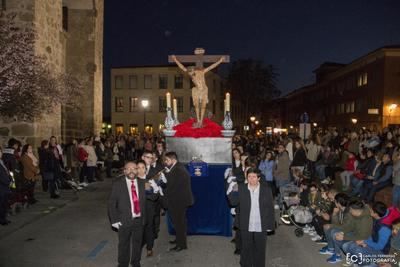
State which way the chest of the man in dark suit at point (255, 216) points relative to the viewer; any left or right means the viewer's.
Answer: facing the viewer

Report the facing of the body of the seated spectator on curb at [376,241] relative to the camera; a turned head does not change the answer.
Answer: to the viewer's left

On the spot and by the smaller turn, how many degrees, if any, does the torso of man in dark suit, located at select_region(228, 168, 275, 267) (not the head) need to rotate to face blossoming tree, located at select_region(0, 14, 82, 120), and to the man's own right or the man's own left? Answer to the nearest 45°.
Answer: approximately 135° to the man's own right

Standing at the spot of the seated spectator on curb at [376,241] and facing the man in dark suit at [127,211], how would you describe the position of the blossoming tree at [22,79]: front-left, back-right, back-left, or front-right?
front-right

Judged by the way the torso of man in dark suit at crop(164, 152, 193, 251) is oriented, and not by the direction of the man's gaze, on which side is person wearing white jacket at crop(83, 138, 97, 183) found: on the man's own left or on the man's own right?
on the man's own right

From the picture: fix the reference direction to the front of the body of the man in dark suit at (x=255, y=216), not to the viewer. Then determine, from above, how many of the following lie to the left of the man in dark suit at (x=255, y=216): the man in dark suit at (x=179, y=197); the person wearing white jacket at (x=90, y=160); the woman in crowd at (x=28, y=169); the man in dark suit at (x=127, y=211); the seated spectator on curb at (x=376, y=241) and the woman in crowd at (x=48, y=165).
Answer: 1

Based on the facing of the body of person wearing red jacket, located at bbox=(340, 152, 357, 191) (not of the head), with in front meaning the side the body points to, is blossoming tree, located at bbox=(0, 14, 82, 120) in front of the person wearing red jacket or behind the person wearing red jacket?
in front

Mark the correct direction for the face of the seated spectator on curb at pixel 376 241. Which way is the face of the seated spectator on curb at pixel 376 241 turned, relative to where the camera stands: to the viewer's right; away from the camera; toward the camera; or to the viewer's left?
to the viewer's left

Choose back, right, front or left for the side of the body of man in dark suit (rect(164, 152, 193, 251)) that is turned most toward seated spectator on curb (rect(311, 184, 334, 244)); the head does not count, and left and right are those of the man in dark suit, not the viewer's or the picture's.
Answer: back

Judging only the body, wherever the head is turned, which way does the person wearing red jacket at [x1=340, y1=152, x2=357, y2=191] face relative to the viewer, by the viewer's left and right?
facing to the left of the viewer

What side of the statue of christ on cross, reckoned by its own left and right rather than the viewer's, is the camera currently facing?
front

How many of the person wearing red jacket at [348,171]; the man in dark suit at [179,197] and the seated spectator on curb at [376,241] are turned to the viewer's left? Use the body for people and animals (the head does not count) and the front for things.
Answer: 3

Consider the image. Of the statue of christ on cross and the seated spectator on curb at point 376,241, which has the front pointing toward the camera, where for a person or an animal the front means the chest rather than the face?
the statue of christ on cross

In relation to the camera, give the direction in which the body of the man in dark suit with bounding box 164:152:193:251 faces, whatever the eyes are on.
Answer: to the viewer's left

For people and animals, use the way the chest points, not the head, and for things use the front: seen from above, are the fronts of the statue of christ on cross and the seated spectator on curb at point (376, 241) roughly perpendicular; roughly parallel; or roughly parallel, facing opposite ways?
roughly perpendicular

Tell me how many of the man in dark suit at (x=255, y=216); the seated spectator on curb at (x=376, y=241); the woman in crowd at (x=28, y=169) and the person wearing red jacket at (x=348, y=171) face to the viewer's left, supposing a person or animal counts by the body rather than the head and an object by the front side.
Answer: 2
